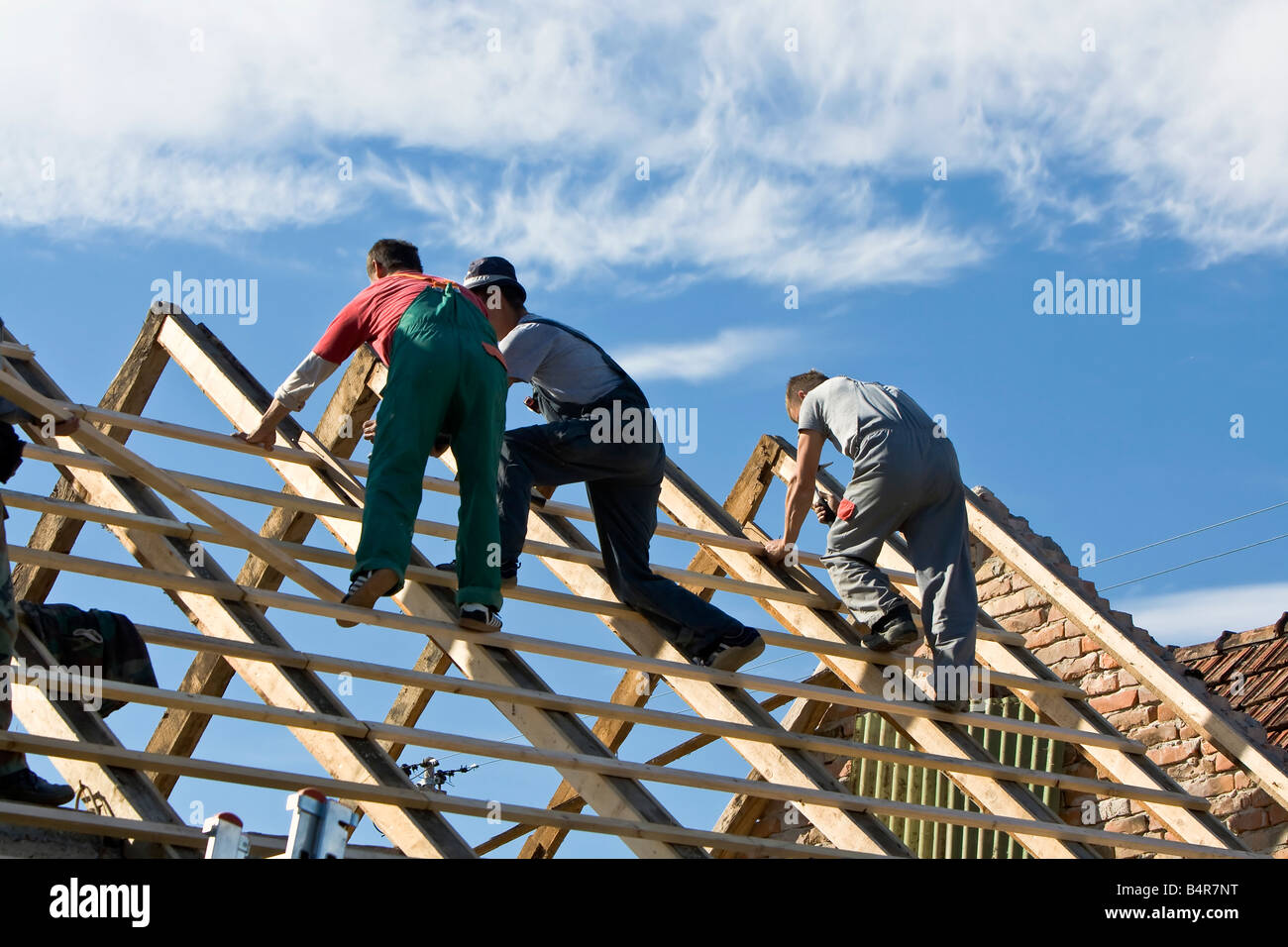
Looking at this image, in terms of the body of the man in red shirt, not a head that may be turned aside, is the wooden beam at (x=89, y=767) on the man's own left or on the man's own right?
on the man's own left

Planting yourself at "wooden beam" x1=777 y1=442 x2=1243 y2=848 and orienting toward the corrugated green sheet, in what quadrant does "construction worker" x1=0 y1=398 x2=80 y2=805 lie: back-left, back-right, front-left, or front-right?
back-left

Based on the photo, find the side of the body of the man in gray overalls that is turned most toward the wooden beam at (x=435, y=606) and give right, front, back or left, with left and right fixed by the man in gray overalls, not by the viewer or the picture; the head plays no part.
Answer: left

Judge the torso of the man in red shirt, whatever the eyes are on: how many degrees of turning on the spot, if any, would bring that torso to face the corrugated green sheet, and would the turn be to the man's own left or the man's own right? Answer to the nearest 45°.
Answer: approximately 90° to the man's own right

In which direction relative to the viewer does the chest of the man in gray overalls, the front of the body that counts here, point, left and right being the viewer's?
facing away from the viewer and to the left of the viewer

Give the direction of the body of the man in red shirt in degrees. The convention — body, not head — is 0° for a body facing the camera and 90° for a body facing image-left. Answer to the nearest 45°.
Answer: approximately 135°

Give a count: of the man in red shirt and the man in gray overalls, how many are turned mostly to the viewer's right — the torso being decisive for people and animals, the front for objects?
0

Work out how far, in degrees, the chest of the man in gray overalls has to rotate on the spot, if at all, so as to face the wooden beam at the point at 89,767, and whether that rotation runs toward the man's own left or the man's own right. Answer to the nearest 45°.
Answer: approximately 90° to the man's own left
